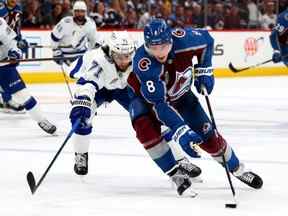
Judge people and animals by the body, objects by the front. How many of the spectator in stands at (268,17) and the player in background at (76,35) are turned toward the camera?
2

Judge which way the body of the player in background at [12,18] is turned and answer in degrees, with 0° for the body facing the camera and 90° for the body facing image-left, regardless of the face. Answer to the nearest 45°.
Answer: approximately 315°

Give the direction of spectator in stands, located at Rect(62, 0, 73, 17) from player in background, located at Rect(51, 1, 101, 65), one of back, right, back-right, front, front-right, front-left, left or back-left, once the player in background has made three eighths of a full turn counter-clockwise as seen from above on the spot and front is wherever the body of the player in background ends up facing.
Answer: front-left

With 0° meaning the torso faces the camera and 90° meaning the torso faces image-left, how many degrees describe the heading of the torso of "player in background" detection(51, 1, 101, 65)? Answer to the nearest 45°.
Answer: approximately 0°

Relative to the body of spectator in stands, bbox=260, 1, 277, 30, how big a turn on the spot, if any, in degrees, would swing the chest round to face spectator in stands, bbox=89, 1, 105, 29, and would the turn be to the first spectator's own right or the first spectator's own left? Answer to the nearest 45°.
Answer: approximately 45° to the first spectator's own right
